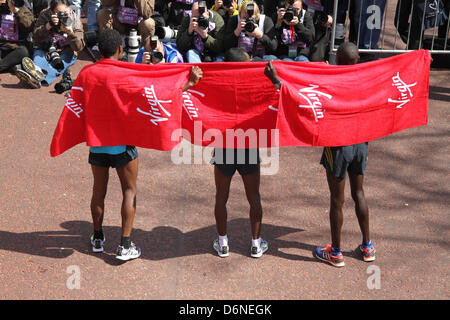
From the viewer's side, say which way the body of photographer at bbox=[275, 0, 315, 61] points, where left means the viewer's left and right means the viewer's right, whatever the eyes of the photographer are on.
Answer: facing the viewer

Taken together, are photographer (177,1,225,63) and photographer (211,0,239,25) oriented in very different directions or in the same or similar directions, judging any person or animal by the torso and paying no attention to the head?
same or similar directions

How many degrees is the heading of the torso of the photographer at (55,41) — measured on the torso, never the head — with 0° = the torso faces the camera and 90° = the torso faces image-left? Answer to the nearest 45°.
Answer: approximately 0°

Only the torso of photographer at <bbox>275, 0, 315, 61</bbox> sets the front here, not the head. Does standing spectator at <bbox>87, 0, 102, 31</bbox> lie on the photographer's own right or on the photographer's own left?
on the photographer's own right

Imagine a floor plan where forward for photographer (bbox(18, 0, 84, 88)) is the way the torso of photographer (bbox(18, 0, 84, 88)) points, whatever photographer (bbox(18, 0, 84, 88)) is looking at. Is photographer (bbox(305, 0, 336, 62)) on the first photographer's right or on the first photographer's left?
on the first photographer's left

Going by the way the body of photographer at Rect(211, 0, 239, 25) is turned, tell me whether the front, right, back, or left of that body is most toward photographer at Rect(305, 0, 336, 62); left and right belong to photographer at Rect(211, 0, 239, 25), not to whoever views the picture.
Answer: left

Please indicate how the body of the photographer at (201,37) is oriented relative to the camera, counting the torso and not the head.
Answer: toward the camera

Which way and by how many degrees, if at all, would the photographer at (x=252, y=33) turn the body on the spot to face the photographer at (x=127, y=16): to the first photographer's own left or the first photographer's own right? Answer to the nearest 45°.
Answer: approximately 135° to the first photographer's own right

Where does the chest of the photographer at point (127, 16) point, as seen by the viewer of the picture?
toward the camera

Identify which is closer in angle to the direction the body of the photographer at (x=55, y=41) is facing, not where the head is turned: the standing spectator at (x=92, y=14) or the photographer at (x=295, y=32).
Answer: the photographer

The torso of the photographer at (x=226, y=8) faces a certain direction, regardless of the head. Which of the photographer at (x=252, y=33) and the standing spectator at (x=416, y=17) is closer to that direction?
the photographer

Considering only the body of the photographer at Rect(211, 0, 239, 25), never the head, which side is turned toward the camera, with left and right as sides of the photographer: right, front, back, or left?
front

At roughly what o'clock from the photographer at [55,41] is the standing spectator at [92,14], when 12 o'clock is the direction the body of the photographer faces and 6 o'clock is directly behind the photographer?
The standing spectator is roughly at 7 o'clock from the photographer.

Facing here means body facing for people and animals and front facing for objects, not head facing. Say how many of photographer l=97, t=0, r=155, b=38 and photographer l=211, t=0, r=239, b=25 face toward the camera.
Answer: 2

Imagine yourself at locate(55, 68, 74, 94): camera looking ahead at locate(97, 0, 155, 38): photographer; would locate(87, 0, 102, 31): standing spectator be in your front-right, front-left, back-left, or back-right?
front-left
